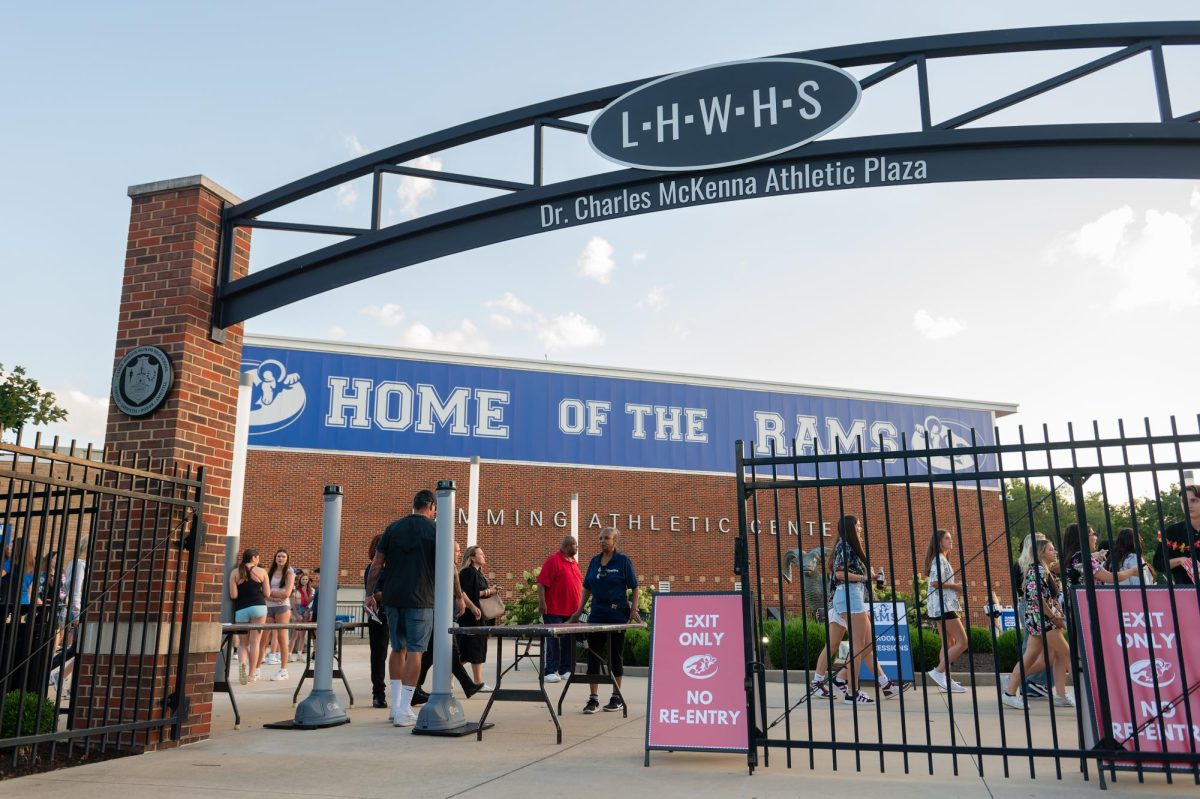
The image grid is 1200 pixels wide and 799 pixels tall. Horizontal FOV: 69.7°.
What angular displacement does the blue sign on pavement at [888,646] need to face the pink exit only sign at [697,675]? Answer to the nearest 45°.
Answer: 0° — it already faces it

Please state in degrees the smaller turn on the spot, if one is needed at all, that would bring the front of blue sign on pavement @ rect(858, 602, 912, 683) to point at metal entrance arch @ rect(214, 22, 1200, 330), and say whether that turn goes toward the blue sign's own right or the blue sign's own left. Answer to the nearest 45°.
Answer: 0° — it already faces it

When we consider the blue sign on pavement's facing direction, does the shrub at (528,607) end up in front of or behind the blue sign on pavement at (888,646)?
behind

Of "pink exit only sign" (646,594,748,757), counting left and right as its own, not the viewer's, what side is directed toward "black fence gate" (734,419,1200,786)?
left

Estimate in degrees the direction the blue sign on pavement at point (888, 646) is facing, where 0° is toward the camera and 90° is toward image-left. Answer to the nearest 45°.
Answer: approximately 0°

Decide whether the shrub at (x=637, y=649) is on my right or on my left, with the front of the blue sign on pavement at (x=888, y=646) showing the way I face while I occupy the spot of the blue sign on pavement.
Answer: on my right

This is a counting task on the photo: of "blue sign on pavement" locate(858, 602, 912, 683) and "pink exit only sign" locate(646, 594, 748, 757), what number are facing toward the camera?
2

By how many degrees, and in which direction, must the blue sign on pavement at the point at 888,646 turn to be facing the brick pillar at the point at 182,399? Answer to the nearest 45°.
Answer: approximately 45° to its right

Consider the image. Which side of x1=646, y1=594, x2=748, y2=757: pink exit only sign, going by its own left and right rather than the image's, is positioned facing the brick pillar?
right
